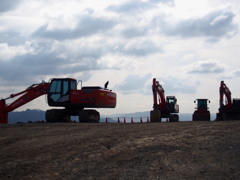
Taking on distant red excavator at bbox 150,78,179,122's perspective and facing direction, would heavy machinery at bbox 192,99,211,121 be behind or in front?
behind

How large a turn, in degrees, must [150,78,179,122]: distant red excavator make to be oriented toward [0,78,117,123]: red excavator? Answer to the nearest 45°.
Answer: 0° — it already faces it

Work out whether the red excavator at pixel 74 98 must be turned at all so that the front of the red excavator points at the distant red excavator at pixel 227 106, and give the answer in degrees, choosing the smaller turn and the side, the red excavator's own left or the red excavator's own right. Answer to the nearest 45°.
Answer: approximately 135° to the red excavator's own right

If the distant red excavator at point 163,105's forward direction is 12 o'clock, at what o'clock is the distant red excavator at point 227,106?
the distant red excavator at point 227,106 is roughly at 7 o'clock from the distant red excavator at point 163,105.

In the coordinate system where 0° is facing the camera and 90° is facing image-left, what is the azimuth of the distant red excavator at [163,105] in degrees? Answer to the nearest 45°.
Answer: approximately 45°

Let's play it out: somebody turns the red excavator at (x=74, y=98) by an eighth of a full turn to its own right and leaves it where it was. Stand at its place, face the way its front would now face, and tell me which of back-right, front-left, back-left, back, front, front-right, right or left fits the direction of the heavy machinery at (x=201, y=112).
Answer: right

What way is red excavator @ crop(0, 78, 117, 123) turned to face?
to the viewer's left
